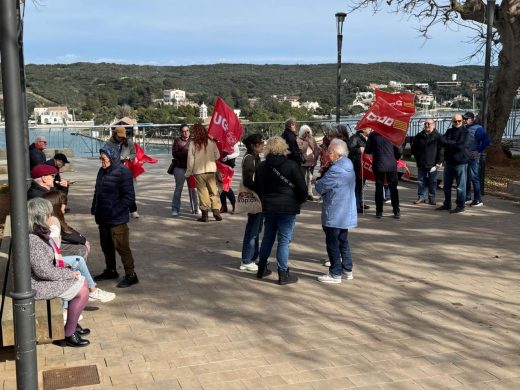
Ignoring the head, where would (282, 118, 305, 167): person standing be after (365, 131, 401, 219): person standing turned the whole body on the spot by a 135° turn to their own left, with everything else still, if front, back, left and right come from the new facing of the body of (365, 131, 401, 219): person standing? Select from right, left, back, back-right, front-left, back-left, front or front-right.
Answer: front-right

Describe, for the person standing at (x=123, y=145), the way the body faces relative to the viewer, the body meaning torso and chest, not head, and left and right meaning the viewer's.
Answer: facing the viewer and to the right of the viewer

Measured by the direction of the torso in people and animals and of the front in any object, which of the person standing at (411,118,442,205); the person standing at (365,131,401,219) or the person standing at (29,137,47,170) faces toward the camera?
the person standing at (411,118,442,205)

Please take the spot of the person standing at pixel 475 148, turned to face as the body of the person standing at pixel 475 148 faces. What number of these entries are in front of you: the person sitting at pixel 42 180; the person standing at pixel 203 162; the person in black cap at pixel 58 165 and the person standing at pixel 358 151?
4

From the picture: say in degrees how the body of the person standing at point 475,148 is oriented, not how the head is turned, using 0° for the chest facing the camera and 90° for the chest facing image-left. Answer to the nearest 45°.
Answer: approximately 45°

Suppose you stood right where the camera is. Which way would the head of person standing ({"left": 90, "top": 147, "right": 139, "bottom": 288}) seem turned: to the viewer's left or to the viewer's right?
to the viewer's left

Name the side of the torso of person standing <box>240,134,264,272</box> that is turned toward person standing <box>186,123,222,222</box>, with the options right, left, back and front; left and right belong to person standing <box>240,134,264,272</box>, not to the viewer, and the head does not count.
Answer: left

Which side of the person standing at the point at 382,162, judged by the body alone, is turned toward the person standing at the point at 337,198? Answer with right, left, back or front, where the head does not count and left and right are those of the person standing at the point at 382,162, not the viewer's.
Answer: back

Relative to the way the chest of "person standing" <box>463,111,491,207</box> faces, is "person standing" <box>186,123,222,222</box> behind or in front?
in front

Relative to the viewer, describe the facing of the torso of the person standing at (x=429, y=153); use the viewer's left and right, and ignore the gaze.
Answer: facing the viewer

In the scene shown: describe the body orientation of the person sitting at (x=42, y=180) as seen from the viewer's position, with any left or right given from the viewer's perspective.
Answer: facing to the right of the viewer

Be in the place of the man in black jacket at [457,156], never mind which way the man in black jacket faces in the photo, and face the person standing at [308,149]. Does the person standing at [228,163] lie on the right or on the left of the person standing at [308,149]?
left

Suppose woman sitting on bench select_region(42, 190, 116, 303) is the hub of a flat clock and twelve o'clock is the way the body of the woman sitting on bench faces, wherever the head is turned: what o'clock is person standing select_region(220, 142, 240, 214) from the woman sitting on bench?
The person standing is roughly at 10 o'clock from the woman sitting on bench.

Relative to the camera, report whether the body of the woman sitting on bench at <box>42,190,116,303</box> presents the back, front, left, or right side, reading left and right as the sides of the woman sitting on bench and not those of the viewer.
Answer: right

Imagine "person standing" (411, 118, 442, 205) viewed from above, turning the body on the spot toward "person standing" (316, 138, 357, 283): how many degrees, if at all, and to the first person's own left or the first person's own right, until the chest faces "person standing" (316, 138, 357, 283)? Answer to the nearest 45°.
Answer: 0° — they already face them
